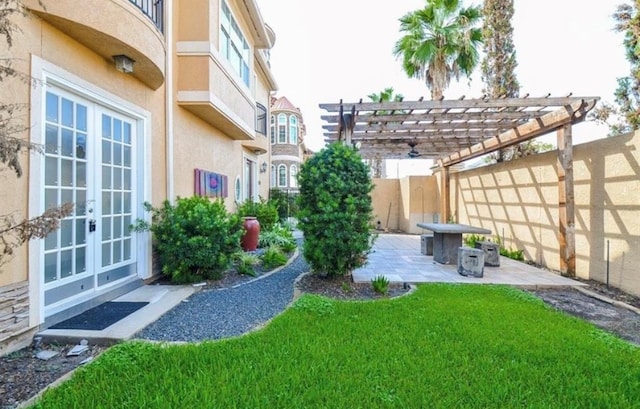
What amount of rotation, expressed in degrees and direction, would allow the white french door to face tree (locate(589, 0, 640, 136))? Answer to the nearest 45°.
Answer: approximately 45° to its left

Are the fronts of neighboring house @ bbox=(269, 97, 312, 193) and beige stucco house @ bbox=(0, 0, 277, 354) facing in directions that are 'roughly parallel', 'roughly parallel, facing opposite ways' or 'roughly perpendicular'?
roughly perpendicular

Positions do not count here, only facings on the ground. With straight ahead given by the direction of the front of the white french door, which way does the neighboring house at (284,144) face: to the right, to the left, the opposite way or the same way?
to the right

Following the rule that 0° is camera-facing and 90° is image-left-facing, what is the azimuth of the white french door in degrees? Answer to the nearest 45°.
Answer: approximately 315°

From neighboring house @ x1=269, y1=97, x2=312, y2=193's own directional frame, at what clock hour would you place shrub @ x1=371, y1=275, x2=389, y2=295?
The shrub is roughly at 12 o'clock from the neighboring house.

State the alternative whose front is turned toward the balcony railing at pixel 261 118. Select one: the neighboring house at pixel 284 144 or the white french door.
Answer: the neighboring house

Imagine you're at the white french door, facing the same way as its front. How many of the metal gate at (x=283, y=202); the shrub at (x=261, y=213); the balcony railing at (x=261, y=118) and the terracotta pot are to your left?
4

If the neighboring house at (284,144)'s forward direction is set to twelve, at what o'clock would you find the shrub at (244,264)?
The shrub is roughly at 12 o'clock from the neighboring house.

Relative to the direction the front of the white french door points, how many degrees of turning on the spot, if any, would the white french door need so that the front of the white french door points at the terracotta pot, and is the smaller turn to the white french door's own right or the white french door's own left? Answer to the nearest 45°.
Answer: approximately 90° to the white french door's own left

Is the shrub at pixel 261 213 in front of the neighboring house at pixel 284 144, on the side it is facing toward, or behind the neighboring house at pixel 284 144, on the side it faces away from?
in front

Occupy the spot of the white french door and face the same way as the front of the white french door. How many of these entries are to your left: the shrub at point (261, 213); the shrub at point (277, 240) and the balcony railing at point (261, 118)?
3

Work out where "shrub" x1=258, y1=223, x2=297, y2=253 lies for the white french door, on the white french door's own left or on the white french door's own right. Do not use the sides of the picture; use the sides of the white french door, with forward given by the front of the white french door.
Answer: on the white french door's own left

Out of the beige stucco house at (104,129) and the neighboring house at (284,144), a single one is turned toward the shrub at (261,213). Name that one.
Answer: the neighboring house at (284,144)
